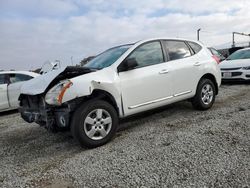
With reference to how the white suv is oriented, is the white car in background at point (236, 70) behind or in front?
behind

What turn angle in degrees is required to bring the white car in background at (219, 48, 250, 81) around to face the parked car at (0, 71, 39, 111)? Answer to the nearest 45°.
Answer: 0° — it already faces it

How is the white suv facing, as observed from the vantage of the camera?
facing the viewer and to the left of the viewer

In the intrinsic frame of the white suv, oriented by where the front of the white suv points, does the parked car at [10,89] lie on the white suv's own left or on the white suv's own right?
on the white suv's own right

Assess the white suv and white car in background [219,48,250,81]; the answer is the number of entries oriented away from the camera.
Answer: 0

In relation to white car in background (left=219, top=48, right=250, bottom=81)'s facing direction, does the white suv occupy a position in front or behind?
in front
